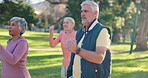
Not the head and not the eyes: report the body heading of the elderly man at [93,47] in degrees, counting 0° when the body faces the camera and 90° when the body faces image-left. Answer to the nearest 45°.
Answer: approximately 45°

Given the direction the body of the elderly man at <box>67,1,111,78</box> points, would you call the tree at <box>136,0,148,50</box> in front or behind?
behind

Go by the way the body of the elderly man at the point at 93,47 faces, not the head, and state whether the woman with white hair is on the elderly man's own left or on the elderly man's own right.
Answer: on the elderly man's own right

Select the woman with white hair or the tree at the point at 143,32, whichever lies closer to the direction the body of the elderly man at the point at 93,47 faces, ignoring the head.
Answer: the woman with white hair

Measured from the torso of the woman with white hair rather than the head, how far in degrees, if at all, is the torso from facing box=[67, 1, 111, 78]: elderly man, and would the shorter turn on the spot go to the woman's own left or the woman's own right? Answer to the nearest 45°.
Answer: approximately 90° to the woman's own left

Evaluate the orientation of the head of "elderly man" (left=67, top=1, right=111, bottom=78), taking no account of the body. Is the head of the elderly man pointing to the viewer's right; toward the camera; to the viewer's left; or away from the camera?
to the viewer's left
